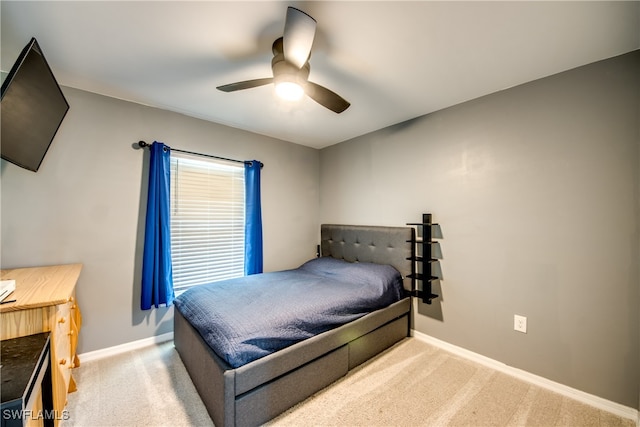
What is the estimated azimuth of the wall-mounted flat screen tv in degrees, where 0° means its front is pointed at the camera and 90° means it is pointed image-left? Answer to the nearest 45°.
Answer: approximately 315°

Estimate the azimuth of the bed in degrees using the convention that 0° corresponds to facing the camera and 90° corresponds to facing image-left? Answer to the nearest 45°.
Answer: approximately 45°

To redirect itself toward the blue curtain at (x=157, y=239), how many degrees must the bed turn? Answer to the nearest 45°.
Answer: approximately 90° to its right

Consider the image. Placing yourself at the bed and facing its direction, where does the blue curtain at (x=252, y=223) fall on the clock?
The blue curtain is roughly at 4 o'clock from the bed.
